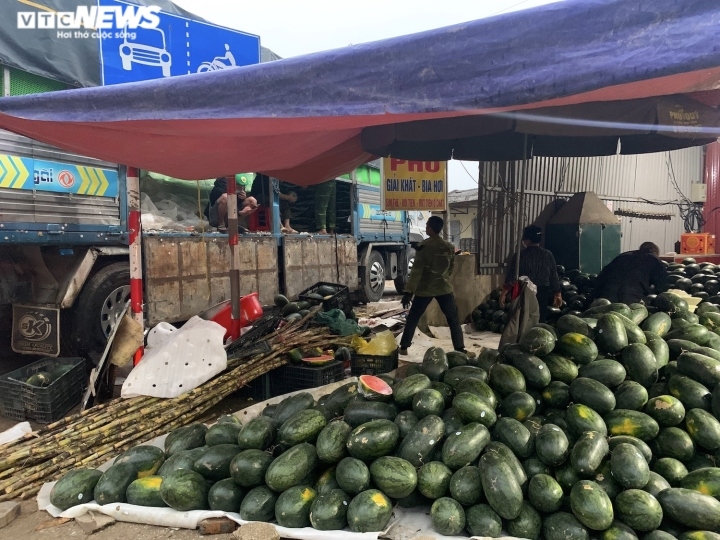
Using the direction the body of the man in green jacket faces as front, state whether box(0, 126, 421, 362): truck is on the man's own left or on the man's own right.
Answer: on the man's own left

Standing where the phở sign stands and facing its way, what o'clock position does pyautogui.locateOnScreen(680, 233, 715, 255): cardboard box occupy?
The cardboard box is roughly at 8 o'clock from the phở sign.

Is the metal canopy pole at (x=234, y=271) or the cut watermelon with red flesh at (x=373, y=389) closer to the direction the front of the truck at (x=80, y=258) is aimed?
the metal canopy pole

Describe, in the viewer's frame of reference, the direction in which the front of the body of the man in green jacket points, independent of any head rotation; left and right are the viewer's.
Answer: facing away from the viewer

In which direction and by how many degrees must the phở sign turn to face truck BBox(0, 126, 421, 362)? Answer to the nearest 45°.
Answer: approximately 45° to its right

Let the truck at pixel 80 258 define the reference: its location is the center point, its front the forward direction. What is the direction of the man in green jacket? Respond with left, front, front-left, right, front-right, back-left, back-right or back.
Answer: front-right

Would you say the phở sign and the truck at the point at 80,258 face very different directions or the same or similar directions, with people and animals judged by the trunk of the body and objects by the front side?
very different directions

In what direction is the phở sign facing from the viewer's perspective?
toward the camera

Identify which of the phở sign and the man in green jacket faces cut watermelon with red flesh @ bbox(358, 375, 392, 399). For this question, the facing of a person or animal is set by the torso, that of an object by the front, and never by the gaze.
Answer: the phở sign

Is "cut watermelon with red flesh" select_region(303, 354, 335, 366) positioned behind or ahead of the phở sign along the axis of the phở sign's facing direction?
ahead

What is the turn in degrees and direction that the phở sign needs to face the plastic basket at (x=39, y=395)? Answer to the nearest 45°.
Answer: approximately 45° to its right

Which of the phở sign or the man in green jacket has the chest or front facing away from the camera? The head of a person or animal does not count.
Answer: the man in green jacket

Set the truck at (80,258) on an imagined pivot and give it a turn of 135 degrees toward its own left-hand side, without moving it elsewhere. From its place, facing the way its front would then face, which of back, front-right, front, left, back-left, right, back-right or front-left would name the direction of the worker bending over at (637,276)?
back

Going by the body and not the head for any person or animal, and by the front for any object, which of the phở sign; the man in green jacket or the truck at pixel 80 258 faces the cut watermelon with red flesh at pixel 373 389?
the phở sign
